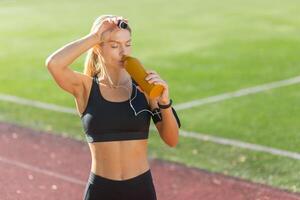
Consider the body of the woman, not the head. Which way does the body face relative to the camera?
toward the camera
